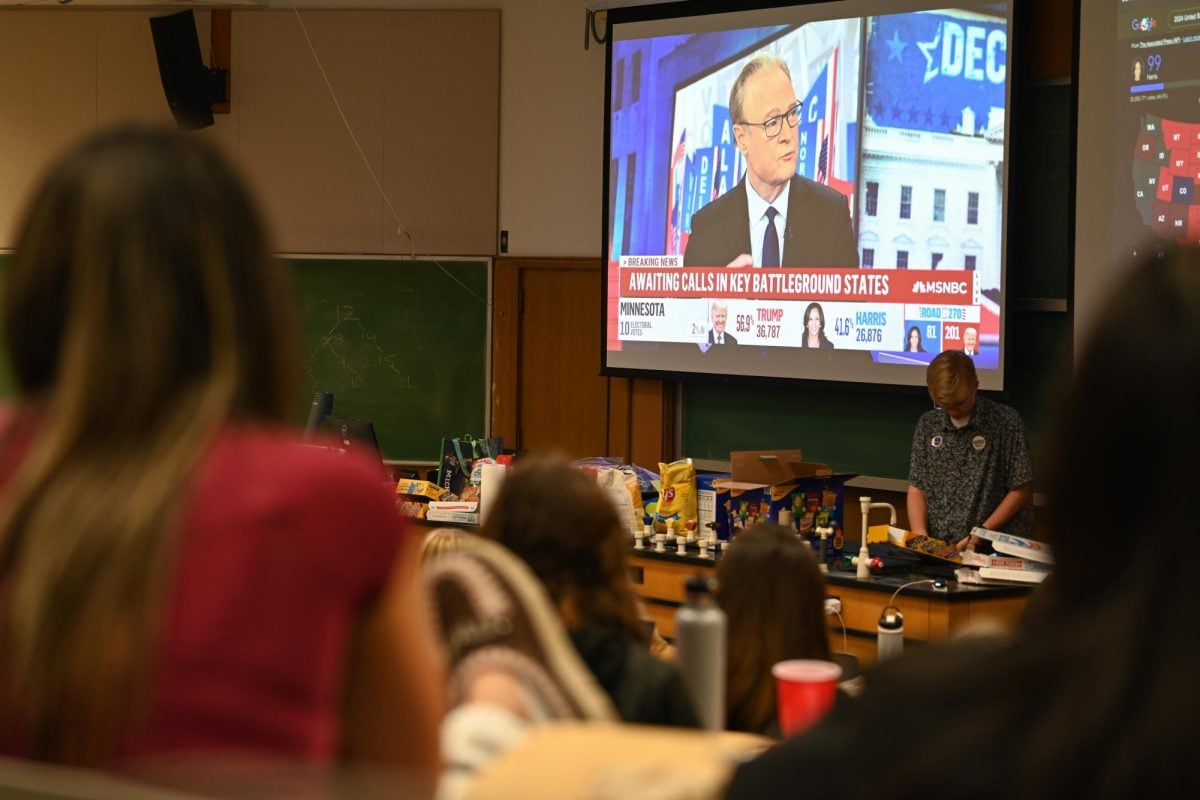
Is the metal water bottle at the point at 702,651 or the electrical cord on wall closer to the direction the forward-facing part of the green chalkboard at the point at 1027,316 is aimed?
the metal water bottle

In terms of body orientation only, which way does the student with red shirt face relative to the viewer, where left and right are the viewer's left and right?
facing away from the viewer

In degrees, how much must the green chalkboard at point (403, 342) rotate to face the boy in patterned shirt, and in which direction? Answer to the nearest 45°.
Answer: approximately 45° to its left

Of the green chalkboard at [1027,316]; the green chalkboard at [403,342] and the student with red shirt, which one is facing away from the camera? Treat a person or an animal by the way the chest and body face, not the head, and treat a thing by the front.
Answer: the student with red shirt

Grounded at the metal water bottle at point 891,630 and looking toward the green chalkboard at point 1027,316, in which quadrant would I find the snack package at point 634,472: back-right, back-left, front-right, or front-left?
front-left

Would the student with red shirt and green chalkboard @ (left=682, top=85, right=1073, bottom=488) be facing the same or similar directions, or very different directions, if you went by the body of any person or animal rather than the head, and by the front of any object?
very different directions

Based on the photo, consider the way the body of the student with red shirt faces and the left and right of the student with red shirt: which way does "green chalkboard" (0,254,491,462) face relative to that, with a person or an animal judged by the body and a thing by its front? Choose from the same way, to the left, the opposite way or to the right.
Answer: the opposite way

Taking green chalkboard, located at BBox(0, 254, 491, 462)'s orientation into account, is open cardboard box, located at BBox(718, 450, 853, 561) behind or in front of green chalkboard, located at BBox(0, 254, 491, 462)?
in front

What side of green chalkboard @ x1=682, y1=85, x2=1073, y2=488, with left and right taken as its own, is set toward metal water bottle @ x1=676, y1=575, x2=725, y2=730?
front

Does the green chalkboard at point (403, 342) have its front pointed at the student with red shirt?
yes

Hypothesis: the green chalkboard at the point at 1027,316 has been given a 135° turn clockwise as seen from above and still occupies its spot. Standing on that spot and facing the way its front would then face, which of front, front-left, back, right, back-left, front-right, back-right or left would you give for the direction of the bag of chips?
left

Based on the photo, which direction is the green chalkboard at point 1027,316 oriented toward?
toward the camera

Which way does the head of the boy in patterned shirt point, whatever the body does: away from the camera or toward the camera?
toward the camera

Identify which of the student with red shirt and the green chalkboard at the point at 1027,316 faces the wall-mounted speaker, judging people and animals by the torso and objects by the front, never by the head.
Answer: the student with red shirt

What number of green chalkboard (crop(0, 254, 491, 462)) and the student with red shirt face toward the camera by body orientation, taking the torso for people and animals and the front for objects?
1

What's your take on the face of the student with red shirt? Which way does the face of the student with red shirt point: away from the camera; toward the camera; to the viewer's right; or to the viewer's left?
away from the camera

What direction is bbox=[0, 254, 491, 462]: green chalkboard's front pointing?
toward the camera

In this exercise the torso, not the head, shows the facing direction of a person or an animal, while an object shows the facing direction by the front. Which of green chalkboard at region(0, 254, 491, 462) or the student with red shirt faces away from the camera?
the student with red shirt

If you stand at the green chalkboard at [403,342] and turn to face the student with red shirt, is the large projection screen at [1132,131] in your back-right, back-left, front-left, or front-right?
front-left

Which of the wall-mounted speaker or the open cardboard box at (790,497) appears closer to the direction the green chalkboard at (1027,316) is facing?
the open cardboard box
